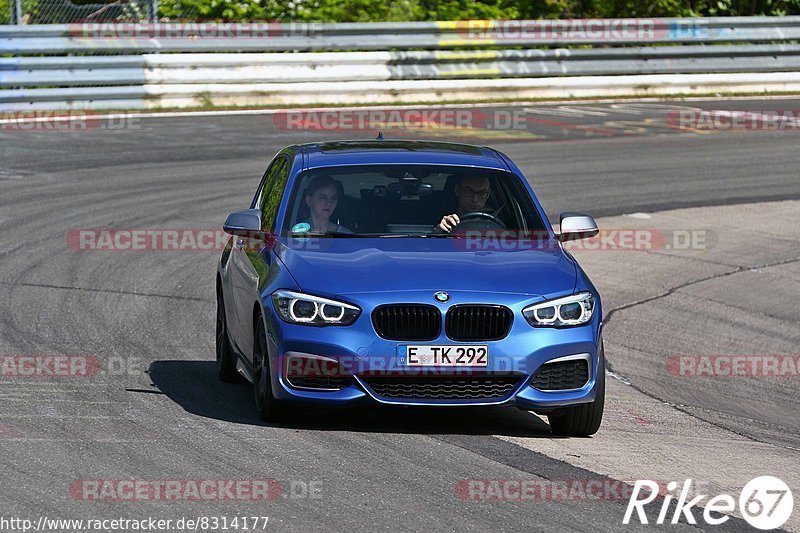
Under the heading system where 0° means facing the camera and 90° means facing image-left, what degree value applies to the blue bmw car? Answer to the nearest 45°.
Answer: approximately 0°

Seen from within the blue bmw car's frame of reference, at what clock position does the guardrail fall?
The guardrail is roughly at 6 o'clock from the blue bmw car.
